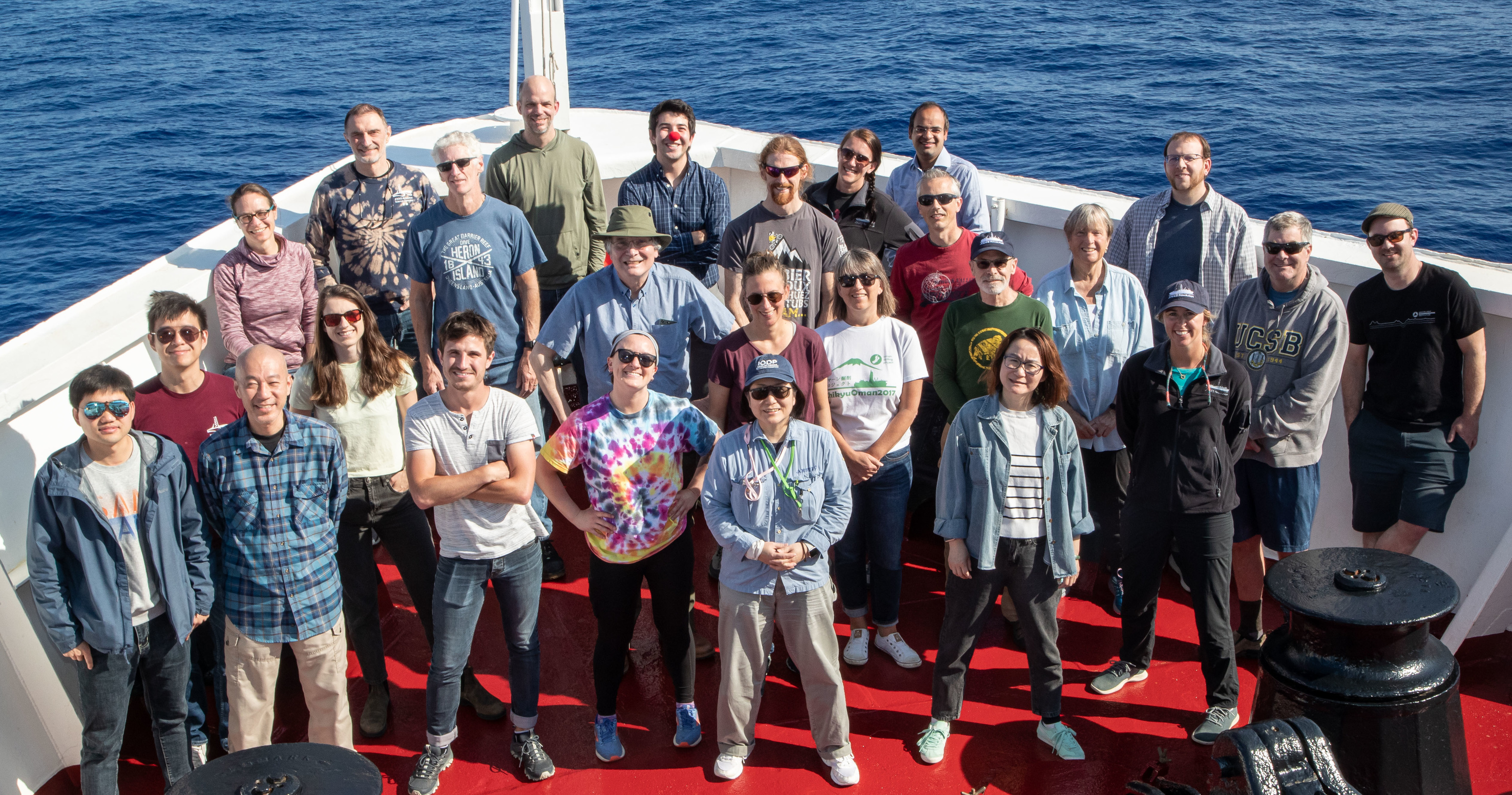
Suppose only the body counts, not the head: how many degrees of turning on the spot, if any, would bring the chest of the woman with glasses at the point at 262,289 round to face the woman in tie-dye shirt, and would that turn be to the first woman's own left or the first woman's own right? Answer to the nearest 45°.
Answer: approximately 45° to the first woman's own left

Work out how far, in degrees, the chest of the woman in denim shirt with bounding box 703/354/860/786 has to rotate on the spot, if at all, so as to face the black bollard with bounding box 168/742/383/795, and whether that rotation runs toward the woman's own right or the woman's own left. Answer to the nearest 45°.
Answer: approximately 45° to the woman's own right

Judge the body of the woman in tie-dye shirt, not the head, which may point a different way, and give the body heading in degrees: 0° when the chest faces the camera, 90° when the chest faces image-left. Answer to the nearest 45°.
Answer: approximately 0°

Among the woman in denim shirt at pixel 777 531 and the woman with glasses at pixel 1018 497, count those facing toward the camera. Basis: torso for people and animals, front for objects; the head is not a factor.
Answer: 2

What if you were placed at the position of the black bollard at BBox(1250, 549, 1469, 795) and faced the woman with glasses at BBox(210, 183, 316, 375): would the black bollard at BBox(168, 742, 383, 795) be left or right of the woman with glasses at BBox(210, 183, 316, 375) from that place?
left

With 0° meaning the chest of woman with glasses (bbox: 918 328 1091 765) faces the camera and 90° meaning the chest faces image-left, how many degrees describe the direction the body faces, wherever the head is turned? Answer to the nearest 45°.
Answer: approximately 0°

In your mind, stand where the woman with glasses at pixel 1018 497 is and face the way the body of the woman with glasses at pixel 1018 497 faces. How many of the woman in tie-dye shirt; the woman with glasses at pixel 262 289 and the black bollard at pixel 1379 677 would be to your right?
2

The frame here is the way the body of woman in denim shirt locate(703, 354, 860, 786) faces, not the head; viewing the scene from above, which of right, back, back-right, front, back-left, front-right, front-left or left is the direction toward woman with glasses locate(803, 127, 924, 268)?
back

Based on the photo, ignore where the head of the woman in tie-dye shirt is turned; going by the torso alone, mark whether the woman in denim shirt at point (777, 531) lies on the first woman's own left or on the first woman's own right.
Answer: on the first woman's own left

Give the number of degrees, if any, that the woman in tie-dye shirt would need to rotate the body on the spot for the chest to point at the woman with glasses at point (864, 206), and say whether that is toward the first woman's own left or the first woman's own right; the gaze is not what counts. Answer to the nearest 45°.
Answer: approximately 135° to the first woman's own left
